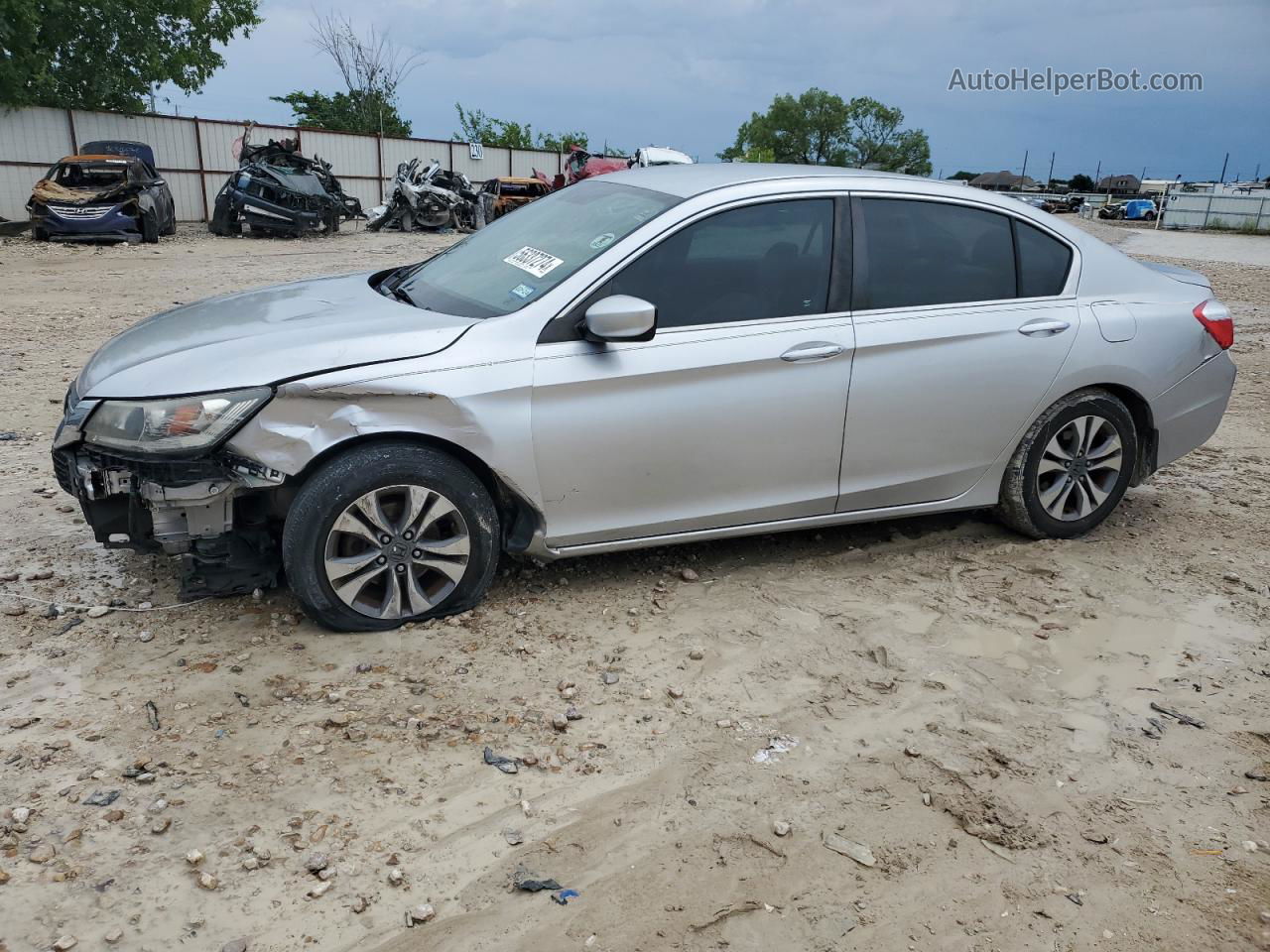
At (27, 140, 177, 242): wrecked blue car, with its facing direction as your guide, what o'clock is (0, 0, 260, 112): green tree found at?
The green tree is roughly at 6 o'clock from the wrecked blue car.

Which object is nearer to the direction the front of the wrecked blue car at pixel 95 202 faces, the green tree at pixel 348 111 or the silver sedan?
the silver sedan

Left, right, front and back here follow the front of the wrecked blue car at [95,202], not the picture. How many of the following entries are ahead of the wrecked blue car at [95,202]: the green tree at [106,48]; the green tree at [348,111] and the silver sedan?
1

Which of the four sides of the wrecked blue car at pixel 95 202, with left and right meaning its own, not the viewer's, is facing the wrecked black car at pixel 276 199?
left

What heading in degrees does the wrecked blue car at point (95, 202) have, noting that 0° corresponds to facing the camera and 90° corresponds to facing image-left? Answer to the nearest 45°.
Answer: approximately 0°

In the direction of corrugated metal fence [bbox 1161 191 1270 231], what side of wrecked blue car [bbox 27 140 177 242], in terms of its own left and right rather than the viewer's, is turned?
left

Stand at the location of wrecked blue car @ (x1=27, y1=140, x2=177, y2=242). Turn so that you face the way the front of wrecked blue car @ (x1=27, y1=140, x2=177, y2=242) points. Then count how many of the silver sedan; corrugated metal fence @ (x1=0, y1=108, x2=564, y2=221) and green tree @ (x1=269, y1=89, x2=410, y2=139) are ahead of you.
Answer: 1

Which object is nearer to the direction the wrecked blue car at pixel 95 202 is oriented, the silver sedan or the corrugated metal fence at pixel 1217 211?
the silver sedan

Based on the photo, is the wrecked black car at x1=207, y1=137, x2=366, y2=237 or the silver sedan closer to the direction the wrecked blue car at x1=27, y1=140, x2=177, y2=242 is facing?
the silver sedan

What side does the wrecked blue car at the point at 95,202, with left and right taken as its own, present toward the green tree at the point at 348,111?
back

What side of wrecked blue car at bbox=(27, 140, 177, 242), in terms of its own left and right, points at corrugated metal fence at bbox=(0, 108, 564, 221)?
back

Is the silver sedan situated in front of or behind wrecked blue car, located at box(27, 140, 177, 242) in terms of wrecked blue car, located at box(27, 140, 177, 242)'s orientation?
in front
